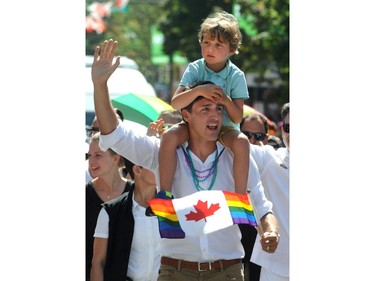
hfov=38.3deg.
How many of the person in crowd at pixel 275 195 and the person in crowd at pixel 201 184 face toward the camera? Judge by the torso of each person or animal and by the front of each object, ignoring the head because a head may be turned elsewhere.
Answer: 2

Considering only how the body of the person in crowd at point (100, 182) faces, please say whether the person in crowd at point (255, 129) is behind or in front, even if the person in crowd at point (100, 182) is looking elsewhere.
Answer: behind

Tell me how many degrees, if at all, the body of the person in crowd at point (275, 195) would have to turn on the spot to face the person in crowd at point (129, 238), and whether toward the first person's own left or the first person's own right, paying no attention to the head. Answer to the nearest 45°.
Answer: approximately 90° to the first person's own right

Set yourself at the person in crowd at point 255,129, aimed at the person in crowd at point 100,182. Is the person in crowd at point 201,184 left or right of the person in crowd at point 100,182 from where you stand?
left

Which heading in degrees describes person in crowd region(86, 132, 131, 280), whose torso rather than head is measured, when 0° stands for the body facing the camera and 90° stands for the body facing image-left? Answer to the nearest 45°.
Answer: approximately 45°

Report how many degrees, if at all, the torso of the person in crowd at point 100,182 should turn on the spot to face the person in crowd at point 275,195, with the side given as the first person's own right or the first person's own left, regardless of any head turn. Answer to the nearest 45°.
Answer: approximately 90° to the first person's own left

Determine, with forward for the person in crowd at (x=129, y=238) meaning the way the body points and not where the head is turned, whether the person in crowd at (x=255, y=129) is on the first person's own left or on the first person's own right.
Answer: on the first person's own left

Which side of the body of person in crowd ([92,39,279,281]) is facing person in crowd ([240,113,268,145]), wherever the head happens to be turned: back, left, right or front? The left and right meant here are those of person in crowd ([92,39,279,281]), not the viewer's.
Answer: back

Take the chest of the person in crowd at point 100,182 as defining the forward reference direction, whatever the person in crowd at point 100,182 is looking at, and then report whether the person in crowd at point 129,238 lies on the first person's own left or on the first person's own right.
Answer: on the first person's own left

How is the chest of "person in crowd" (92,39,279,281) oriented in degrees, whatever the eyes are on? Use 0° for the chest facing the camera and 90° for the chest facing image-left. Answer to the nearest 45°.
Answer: approximately 0°
